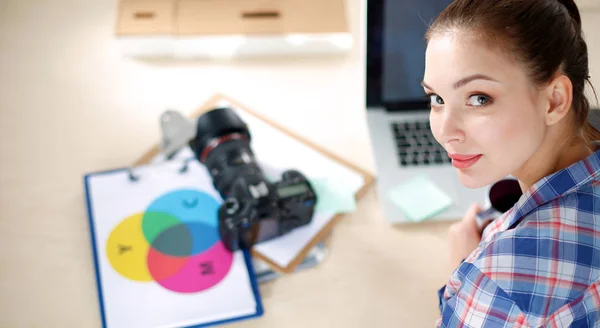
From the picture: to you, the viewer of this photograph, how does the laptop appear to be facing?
facing the viewer

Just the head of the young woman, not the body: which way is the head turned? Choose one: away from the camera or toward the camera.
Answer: toward the camera

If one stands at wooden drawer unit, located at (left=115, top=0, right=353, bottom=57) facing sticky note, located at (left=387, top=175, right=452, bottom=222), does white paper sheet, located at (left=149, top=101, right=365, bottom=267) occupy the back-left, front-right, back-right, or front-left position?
front-right

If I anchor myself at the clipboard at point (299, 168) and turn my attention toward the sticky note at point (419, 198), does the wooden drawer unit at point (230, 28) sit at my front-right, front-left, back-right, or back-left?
back-left
